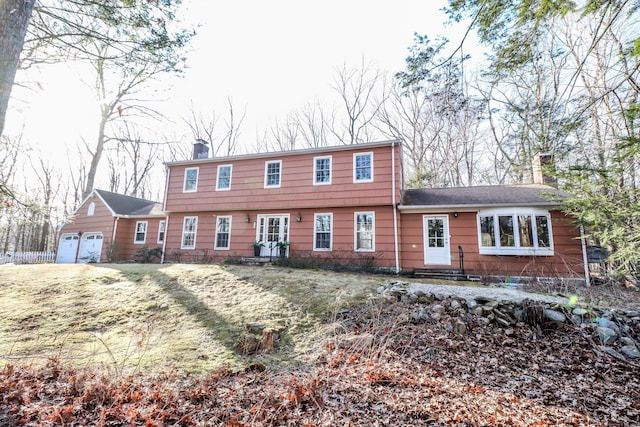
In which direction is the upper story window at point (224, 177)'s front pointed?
toward the camera

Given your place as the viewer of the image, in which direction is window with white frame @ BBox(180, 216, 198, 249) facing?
facing the viewer

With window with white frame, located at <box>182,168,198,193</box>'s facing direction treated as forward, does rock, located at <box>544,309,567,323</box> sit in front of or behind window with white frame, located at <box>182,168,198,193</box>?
in front

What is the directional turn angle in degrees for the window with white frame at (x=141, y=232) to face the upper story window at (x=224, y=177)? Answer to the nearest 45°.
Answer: approximately 45° to its left

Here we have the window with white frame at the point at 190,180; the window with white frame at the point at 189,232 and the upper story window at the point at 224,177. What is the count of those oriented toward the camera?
3

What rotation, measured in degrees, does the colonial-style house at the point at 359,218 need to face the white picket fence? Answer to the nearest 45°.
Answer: approximately 90° to its right

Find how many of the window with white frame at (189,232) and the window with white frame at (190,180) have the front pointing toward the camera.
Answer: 2

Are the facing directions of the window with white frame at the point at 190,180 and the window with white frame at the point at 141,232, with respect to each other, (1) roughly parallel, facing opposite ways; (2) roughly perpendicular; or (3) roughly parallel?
roughly parallel

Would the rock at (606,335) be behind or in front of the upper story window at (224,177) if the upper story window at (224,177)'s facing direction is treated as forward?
in front

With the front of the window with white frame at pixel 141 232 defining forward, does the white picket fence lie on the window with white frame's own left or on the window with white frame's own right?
on the window with white frame's own right

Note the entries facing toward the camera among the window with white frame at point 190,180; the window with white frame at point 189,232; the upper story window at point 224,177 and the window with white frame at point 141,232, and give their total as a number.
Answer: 4

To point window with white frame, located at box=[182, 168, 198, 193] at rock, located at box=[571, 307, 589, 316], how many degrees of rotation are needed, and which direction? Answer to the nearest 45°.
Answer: approximately 45° to its left

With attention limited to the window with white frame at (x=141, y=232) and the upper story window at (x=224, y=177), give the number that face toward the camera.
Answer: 2

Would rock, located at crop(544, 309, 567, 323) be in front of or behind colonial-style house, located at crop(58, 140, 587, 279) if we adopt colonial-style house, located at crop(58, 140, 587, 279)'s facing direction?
in front
